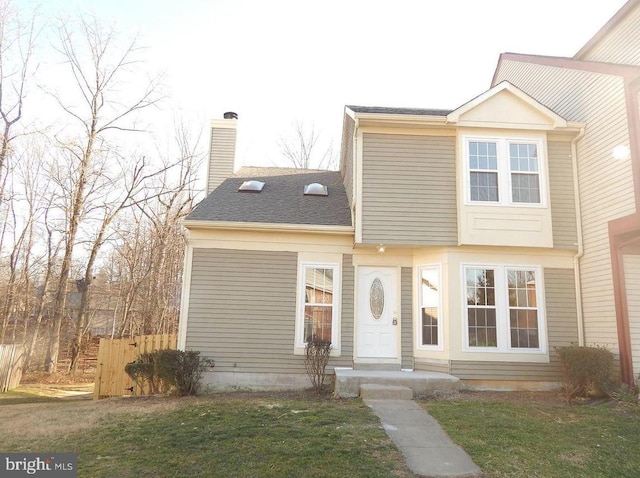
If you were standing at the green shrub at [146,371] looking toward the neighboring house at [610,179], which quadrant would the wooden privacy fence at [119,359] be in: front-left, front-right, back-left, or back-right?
back-left

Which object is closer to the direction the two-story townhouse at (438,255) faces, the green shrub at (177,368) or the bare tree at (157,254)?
the green shrub

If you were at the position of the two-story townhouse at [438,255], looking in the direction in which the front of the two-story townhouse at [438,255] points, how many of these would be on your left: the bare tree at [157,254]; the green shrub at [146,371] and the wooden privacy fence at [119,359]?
0

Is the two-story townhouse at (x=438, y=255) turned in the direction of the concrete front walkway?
yes

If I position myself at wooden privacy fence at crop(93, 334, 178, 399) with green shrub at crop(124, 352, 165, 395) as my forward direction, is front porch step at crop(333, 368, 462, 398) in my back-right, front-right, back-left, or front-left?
front-left

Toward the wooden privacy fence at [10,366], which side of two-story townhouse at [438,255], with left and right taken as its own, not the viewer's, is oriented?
right

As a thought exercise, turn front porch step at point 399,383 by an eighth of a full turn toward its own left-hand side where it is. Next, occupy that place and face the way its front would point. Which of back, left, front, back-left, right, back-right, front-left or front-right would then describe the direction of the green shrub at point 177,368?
back-right

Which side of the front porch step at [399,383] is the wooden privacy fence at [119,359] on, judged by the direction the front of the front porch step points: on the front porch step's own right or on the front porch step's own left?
on the front porch step's own right

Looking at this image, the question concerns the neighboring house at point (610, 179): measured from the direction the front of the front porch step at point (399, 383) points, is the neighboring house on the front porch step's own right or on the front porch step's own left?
on the front porch step's own left

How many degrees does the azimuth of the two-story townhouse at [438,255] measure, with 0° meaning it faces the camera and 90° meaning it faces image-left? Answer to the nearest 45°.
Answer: approximately 0°

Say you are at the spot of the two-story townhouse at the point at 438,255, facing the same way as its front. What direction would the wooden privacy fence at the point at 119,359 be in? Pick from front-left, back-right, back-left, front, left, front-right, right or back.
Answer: right

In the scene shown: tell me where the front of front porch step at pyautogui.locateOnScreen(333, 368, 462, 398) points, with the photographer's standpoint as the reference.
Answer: facing the viewer
